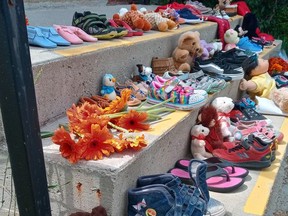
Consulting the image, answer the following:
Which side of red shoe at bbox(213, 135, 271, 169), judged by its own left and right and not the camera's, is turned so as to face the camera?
left

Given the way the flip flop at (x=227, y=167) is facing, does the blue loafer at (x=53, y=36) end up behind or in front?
behind

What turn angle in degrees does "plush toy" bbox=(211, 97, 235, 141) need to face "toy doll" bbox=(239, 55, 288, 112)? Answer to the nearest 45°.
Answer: approximately 135° to its left

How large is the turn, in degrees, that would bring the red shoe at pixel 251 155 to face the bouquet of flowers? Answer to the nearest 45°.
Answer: approximately 45° to its left

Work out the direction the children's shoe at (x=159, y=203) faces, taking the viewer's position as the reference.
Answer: facing to the right of the viewer

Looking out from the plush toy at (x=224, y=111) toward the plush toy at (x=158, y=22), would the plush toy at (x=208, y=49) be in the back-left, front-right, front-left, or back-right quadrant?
front-right

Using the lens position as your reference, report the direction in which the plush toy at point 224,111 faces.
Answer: facing the viewer and to the right of the viewer
